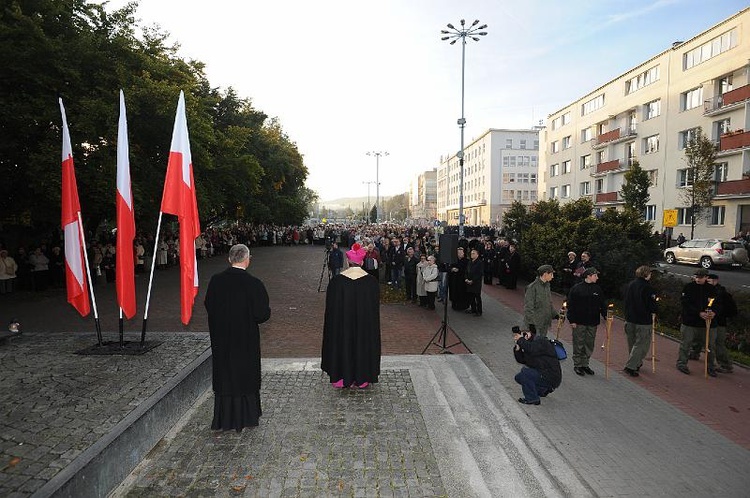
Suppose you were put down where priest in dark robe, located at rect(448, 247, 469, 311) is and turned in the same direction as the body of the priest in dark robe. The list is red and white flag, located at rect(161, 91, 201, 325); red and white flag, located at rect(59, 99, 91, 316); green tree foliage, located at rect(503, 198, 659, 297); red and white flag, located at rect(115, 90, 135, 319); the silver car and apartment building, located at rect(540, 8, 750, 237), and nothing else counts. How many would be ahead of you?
3

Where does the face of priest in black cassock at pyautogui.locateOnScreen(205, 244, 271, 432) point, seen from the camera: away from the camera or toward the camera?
away from the camera

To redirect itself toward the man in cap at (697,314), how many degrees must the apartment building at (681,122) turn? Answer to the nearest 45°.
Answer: approximately 45° to its left

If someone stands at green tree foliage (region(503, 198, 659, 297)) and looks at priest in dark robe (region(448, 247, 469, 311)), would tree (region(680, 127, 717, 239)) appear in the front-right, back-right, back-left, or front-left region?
back-right

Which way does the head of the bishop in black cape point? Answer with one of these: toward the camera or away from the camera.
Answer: away from the camera

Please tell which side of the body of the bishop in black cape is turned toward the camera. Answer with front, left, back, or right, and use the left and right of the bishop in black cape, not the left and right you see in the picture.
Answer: back

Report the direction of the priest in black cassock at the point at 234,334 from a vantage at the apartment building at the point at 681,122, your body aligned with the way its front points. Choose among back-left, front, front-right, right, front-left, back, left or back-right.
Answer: front-left

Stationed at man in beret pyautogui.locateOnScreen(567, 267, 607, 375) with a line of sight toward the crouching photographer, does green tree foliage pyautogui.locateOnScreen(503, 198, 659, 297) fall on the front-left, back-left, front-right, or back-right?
back-right

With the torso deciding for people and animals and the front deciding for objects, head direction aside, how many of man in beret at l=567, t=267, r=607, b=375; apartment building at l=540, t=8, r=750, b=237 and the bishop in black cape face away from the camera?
1

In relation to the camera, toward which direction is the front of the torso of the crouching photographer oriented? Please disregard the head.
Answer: to the viewer's left

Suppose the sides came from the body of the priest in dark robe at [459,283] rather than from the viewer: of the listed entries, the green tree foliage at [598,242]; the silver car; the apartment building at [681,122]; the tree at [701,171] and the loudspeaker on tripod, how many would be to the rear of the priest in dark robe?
4

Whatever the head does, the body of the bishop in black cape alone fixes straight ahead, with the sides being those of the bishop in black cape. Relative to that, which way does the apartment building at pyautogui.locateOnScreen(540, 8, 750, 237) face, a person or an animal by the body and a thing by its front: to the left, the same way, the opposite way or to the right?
to the left

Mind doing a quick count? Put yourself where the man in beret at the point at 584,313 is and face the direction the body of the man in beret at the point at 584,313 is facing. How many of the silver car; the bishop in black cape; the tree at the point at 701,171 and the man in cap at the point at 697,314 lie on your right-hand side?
1

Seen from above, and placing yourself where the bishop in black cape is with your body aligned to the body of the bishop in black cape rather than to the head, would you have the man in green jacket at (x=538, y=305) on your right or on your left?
on your right

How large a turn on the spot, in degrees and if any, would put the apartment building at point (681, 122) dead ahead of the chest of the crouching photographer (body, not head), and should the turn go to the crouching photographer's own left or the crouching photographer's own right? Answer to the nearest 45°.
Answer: approximately 90° to the crouching photographer's own right

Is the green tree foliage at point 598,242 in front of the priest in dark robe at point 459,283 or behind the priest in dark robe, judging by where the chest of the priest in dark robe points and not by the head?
behind
